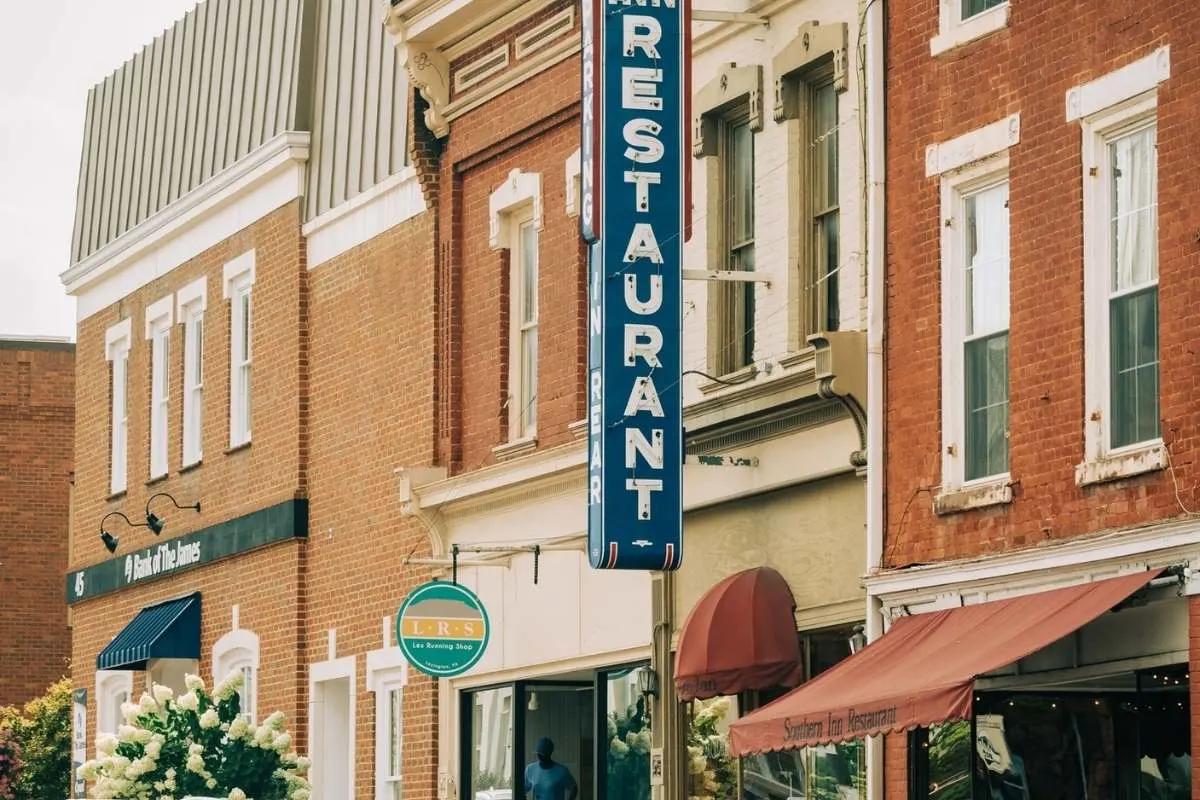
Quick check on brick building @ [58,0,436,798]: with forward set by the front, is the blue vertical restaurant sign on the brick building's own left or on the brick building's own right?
on the brick building's own left

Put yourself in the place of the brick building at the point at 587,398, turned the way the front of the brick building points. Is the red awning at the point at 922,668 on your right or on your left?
on your left

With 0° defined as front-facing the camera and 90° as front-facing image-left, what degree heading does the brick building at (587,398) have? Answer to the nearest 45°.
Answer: approximately 45°

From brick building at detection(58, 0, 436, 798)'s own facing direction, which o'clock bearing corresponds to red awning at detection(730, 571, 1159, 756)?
The red awning is roughly at 10 o'clock from the brick building.

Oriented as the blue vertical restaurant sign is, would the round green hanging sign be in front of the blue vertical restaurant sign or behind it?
behind

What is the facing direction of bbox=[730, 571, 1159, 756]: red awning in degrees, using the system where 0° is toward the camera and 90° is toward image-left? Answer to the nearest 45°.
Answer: approximately 45°

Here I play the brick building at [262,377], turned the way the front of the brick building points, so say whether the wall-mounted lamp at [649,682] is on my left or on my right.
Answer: on my left

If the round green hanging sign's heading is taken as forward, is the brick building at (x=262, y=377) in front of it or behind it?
behind

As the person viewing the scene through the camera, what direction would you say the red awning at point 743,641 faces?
facing the viewer and to the left of the viewer

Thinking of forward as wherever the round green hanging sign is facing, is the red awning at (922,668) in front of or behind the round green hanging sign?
in front

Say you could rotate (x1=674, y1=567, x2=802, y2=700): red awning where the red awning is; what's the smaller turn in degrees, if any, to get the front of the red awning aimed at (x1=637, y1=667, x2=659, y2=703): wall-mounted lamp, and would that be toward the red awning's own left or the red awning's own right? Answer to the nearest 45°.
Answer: approximately 135° to the red awning's own right

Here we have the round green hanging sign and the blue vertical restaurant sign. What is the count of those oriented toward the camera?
2

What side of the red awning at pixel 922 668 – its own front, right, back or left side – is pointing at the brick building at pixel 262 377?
right
